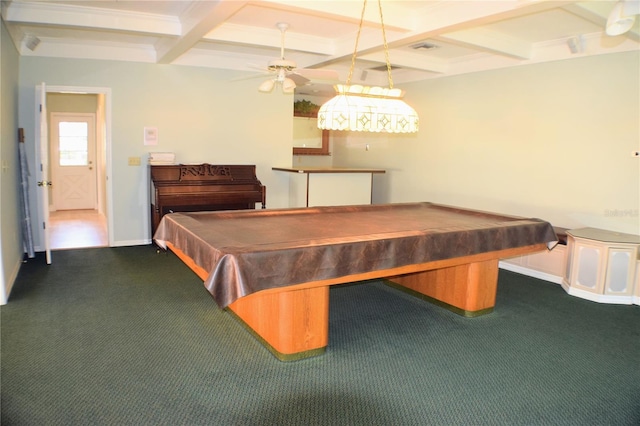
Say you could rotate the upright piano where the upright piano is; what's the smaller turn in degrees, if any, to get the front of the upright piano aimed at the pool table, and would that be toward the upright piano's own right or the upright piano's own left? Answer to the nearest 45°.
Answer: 0° — it already faces it

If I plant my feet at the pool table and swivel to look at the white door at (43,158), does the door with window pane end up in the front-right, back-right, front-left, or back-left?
front-right

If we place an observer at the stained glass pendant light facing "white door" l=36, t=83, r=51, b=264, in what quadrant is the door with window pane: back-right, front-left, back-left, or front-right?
front-right

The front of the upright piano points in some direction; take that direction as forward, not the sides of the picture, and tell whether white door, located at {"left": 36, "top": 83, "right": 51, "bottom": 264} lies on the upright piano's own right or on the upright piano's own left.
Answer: on the upright piano's own right

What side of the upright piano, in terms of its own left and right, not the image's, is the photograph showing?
front

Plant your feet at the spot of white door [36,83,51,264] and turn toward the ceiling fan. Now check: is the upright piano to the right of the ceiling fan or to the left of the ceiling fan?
left

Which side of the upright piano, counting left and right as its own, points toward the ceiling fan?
front

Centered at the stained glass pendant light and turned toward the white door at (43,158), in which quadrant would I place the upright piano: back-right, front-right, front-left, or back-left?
front-right

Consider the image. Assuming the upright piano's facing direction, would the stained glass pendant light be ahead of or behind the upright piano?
ahead

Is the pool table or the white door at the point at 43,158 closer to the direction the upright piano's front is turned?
the pool table
